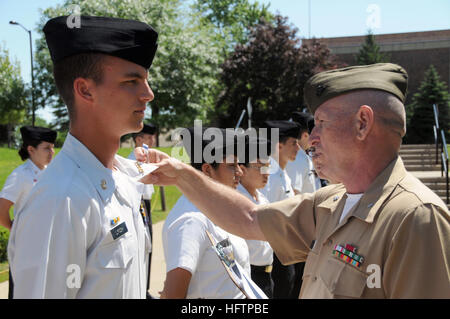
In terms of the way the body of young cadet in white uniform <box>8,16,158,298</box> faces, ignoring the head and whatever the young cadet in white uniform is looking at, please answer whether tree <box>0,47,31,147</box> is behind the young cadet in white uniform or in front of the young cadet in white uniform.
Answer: behind

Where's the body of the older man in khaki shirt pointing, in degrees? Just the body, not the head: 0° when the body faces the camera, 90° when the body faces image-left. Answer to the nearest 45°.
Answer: approximately 45°

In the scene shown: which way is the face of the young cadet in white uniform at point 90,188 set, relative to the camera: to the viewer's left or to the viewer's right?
to the viewer's right

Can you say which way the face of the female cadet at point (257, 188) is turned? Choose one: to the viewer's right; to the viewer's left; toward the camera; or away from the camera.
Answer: to the viewer's right

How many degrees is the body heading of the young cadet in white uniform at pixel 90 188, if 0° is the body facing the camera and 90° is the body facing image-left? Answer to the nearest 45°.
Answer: approximately 315°

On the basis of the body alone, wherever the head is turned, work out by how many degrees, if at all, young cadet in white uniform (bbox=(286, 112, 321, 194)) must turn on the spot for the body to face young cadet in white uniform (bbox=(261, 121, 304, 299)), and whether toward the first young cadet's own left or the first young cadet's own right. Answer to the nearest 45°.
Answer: approximately 45° to the first young cadet's own right

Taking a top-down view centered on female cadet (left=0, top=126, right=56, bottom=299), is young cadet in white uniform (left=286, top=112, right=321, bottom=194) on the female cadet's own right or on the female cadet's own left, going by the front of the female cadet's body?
on the female cadet's own left
